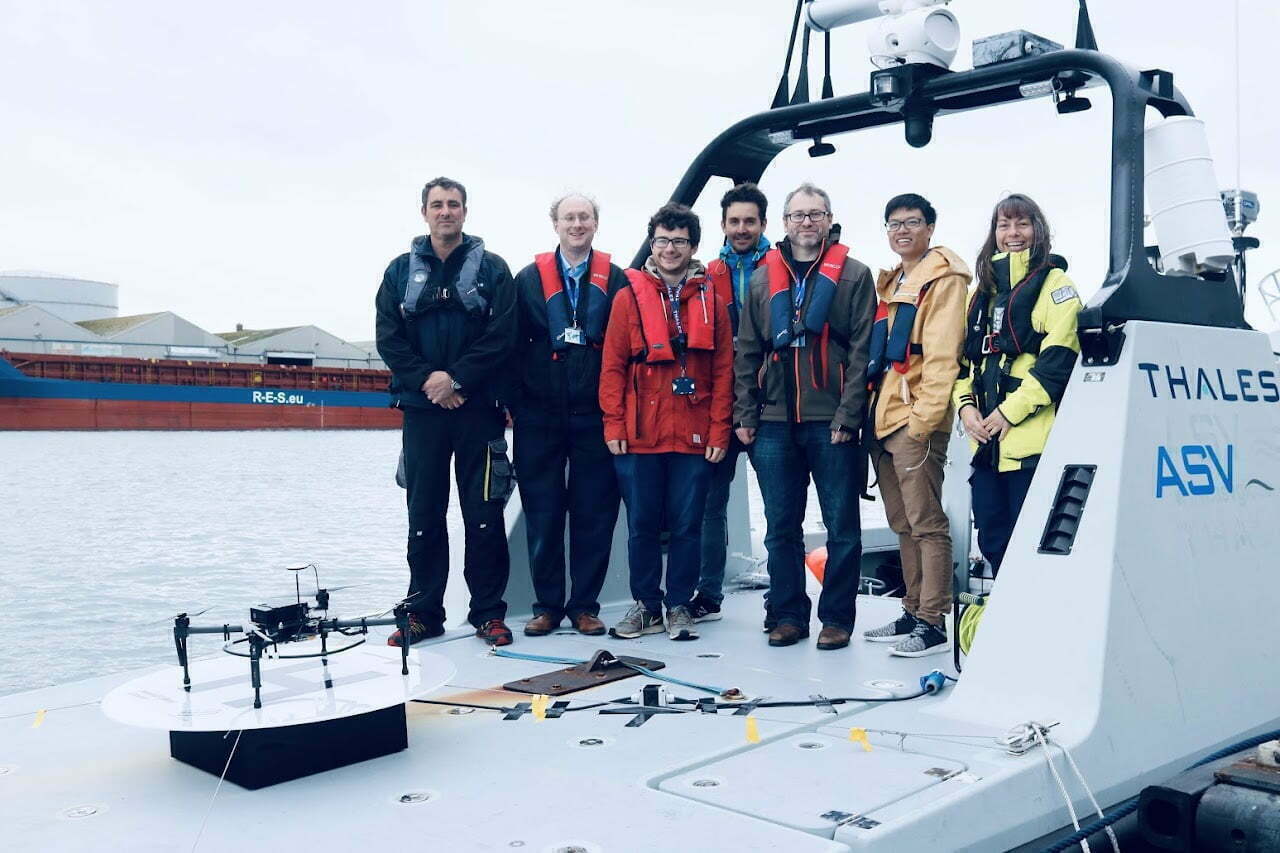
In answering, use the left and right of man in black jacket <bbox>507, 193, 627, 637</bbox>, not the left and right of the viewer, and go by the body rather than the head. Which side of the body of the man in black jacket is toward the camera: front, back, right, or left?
front

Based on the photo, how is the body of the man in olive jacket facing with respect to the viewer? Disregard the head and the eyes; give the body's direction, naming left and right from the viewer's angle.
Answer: facing the viewer

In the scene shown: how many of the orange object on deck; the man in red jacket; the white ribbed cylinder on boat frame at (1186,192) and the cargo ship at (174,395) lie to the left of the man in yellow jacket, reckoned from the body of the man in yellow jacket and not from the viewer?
1

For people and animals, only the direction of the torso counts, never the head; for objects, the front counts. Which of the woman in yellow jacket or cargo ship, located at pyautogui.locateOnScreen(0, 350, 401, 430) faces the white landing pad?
the woman in yellow jacket

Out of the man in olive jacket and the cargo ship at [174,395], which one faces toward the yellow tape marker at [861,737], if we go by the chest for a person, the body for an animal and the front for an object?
the man in olive jacket

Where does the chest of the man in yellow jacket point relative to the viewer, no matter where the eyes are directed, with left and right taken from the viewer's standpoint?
facing the viewer and to the left of the viewer

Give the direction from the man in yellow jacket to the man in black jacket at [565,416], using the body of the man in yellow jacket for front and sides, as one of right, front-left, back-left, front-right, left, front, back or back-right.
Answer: front-right

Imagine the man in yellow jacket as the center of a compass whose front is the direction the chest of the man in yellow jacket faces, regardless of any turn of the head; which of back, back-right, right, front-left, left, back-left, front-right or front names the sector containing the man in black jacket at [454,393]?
front-right

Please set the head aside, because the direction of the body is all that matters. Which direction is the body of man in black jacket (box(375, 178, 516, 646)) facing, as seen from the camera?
toward the camera

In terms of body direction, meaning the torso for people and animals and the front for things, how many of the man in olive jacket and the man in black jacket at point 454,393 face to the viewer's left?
0
